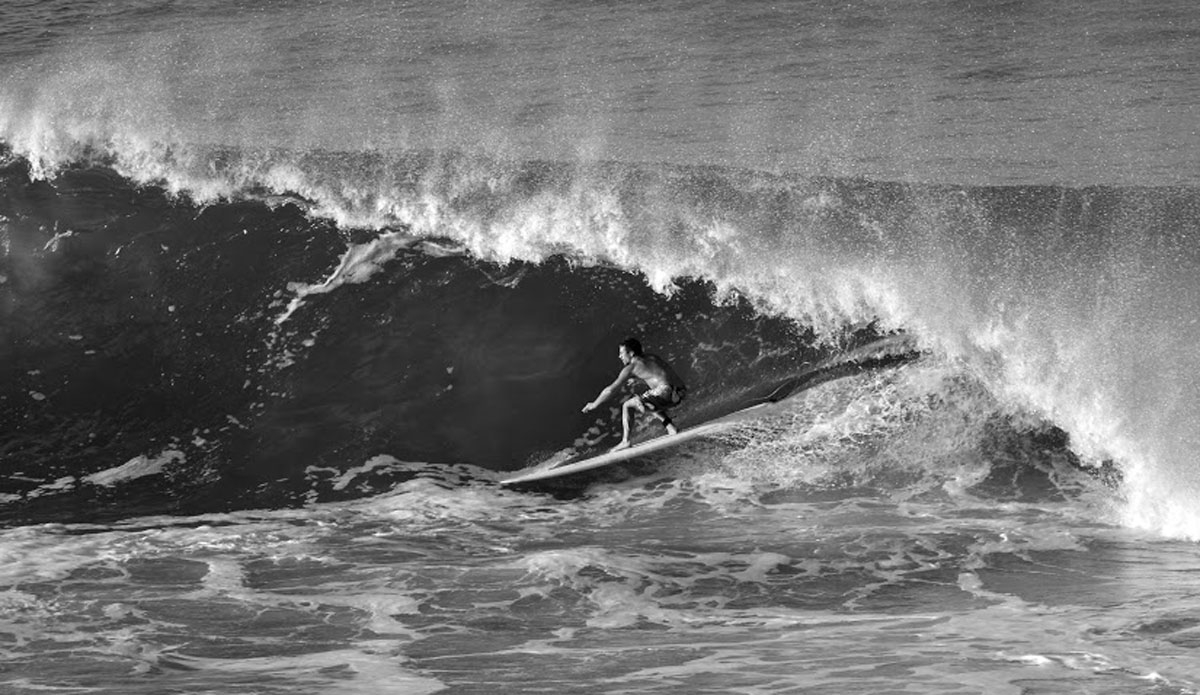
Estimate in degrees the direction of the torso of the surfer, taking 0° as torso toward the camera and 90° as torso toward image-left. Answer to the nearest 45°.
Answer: approximately 90°

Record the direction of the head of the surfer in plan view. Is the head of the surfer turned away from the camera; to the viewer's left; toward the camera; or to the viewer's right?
to the viewer's left
